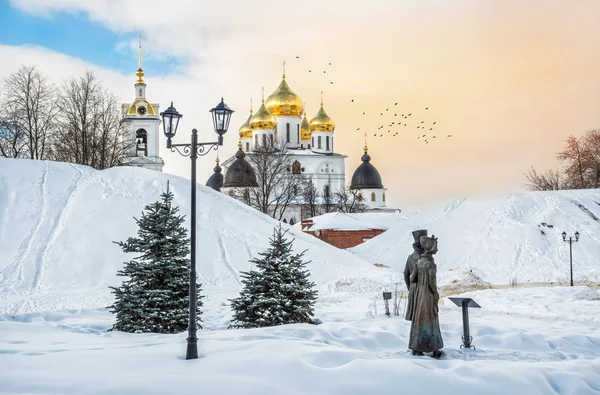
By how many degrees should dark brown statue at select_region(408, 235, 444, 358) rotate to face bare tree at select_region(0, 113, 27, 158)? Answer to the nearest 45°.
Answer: approximately 90° to its left

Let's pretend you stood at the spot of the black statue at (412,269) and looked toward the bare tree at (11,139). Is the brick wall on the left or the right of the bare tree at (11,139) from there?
right
